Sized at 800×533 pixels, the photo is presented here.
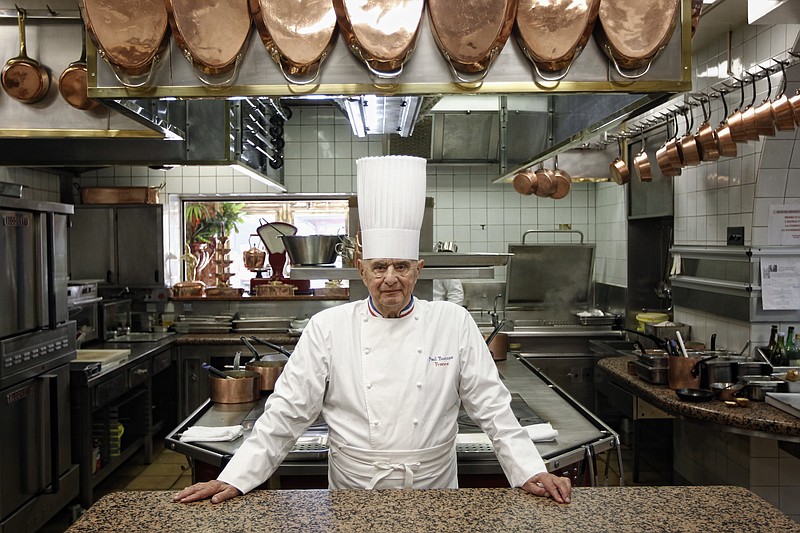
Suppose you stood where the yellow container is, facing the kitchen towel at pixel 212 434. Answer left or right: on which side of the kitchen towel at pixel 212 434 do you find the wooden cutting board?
right

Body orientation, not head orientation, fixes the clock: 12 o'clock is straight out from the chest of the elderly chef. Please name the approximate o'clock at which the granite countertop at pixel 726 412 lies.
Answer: The granite countertop is roughly at 8 o'clock from the elderly chef.

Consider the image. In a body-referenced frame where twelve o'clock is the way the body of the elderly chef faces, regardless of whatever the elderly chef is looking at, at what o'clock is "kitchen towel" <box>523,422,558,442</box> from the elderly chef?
The kitchen towel is roughly at 8 o'clock from the elderly chef.

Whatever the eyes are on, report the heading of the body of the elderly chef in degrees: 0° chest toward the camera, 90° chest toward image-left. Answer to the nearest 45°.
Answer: approximately 0°

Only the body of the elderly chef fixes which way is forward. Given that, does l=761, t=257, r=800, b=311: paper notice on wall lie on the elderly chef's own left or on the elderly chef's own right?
on the elderly chef's own left

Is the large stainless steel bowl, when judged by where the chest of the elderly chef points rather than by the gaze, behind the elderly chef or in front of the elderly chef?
behind

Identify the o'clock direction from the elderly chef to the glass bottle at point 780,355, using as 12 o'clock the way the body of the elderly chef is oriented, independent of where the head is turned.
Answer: The glass bottle is roughly at 8 o'clock from the elderly chef.
